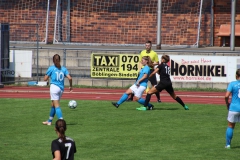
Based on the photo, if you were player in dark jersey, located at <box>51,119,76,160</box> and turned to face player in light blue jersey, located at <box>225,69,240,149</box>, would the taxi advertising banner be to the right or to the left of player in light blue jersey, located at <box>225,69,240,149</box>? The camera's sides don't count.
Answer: left

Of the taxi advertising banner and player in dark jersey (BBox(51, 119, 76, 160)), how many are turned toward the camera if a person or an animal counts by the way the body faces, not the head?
1

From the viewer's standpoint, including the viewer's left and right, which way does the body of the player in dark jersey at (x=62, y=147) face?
facing away from the viewer and to the left of the viewer

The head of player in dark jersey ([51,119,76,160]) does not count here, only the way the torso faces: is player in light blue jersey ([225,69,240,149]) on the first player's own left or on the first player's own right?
on the first player's own right

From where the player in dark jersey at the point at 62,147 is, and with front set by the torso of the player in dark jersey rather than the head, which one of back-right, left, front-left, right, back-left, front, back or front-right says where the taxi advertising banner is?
front-right

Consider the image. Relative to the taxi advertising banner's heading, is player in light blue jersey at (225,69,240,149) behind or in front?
in front

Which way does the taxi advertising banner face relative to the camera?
toward the camera

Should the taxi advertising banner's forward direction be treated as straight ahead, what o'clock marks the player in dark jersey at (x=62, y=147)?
The player in dark jersey is roughly at 12 o'clock from the taxi advertising banner.

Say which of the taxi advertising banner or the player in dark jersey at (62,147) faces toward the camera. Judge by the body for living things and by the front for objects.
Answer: the taxi advertising banner
